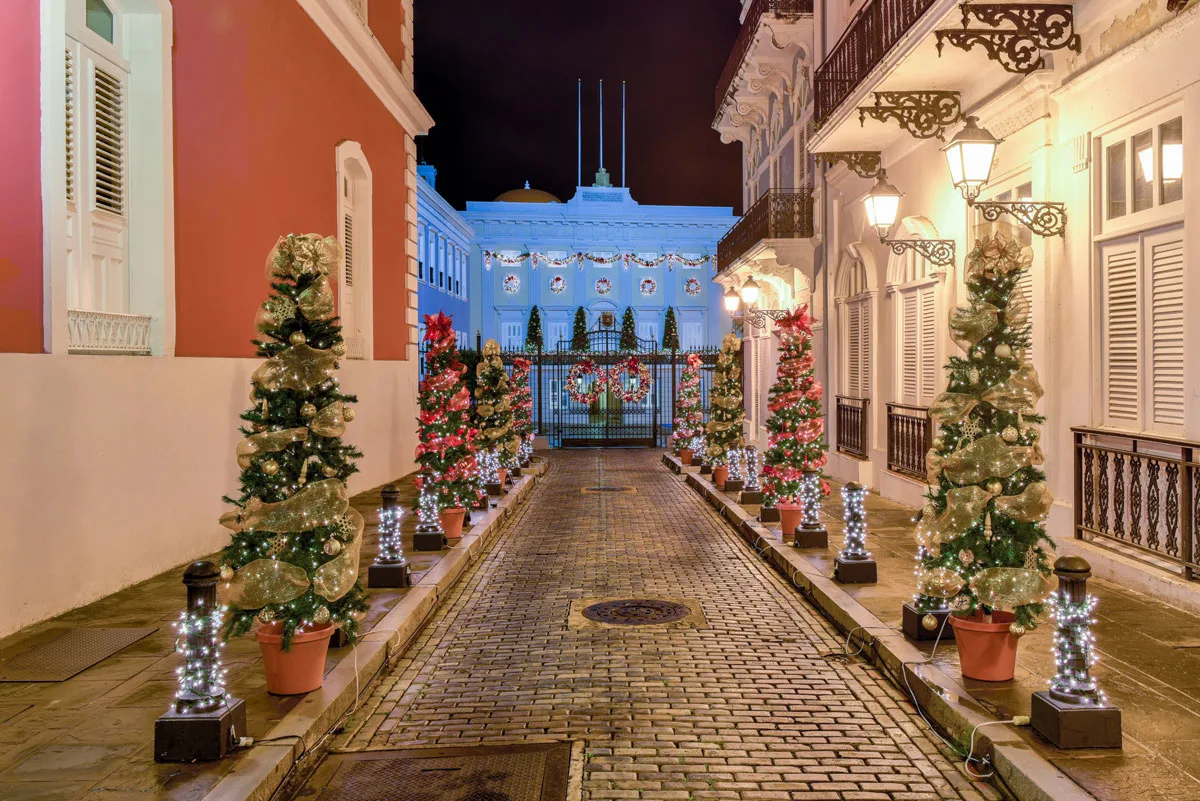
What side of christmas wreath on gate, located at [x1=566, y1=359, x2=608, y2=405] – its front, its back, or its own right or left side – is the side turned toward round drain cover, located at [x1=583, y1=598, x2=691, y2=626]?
front

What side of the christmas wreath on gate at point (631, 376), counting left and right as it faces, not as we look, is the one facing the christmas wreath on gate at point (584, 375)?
right

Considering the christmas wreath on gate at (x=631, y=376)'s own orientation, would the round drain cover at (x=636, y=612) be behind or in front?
in front

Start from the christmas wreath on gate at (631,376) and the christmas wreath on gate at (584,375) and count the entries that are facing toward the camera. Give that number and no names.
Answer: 2

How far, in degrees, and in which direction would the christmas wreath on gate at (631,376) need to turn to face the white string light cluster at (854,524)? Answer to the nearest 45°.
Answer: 0° — it already faces it

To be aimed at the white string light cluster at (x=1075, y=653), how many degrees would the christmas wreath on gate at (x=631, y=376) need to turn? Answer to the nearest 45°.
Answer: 0° — it already faces it

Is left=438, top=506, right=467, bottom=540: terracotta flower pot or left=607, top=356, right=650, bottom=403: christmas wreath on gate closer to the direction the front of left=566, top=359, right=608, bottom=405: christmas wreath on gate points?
the terracotta flower pot

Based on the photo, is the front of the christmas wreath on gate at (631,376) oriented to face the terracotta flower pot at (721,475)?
yes

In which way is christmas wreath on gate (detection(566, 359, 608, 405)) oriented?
toward the camera

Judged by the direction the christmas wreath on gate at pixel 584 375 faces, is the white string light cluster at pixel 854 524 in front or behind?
in front

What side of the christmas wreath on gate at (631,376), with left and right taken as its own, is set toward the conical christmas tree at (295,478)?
front

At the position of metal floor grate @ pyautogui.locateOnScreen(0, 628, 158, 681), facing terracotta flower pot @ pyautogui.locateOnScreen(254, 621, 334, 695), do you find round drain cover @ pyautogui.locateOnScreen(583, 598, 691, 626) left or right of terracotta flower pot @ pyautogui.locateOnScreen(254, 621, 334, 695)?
left

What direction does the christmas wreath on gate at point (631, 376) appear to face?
toward the camera

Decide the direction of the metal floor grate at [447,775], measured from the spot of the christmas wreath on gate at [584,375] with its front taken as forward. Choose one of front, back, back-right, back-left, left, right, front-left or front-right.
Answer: front

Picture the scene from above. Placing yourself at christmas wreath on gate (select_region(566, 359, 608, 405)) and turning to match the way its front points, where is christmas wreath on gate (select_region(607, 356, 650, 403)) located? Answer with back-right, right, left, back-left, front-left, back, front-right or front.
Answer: left

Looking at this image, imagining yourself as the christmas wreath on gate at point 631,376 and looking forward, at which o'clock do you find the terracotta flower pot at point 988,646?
The terracotta flower pot is roughly at 12 o'clock from the christmas wreath on gate.
